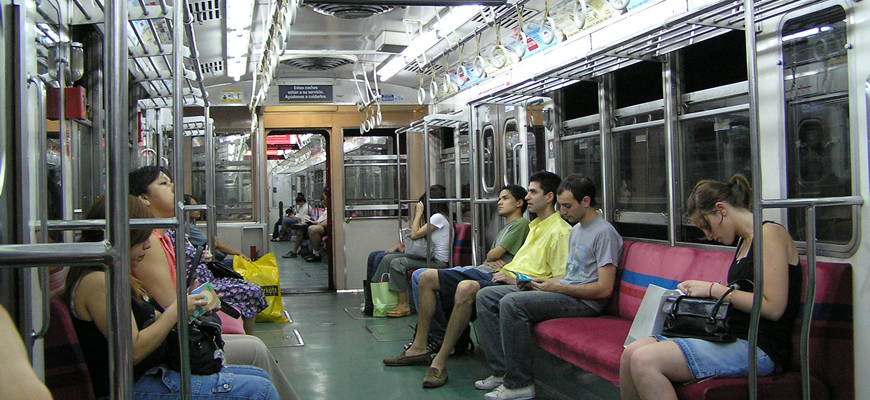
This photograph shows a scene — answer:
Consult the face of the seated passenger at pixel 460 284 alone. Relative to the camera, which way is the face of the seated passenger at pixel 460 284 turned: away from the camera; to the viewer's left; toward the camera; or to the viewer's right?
to the viewer's left

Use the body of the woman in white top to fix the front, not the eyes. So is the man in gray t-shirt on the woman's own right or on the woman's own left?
on the woman's own left

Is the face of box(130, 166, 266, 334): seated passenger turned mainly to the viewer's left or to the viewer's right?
to the viewer's right

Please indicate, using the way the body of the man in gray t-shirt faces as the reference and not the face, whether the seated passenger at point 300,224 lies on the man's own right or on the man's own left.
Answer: on the man's own right

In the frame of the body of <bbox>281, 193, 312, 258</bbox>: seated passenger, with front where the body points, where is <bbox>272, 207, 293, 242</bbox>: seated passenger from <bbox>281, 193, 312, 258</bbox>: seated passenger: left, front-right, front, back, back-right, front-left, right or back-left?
right

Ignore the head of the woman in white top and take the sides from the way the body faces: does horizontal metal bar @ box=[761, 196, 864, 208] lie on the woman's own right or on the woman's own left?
on the woman's own left

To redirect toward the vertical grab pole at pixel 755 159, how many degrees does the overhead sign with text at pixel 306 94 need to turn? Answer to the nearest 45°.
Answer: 0° — it already faces it

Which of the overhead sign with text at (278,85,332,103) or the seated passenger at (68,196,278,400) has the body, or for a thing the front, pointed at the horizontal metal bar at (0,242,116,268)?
the overhead sign with text

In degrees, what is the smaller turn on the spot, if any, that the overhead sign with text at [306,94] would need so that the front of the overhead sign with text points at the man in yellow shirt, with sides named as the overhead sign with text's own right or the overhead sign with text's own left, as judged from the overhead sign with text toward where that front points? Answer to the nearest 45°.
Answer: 0° — it already faces them

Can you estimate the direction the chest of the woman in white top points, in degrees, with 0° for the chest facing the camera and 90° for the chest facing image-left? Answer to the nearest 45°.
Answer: approximately 90°

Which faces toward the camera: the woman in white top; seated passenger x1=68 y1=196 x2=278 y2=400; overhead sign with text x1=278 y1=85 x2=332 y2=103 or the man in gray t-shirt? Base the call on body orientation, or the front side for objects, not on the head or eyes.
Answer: the overhead sign with text
